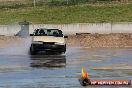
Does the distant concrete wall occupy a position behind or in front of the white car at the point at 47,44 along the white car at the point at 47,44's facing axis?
behind

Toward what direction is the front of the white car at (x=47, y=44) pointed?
toward the camera
